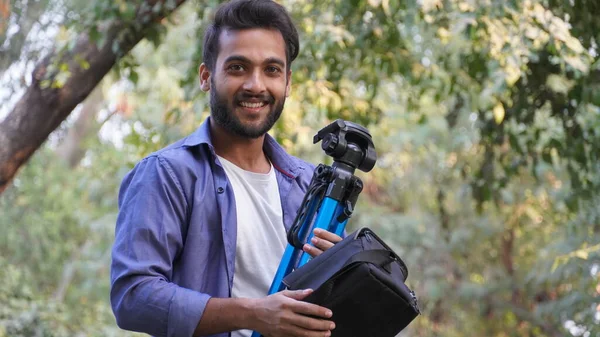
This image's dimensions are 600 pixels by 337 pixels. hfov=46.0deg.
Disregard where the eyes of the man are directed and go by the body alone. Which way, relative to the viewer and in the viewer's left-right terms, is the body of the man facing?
facing the viewer and to the right of the viewer

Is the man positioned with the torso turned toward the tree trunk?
no

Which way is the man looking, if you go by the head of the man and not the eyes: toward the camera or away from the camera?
toward the camera
